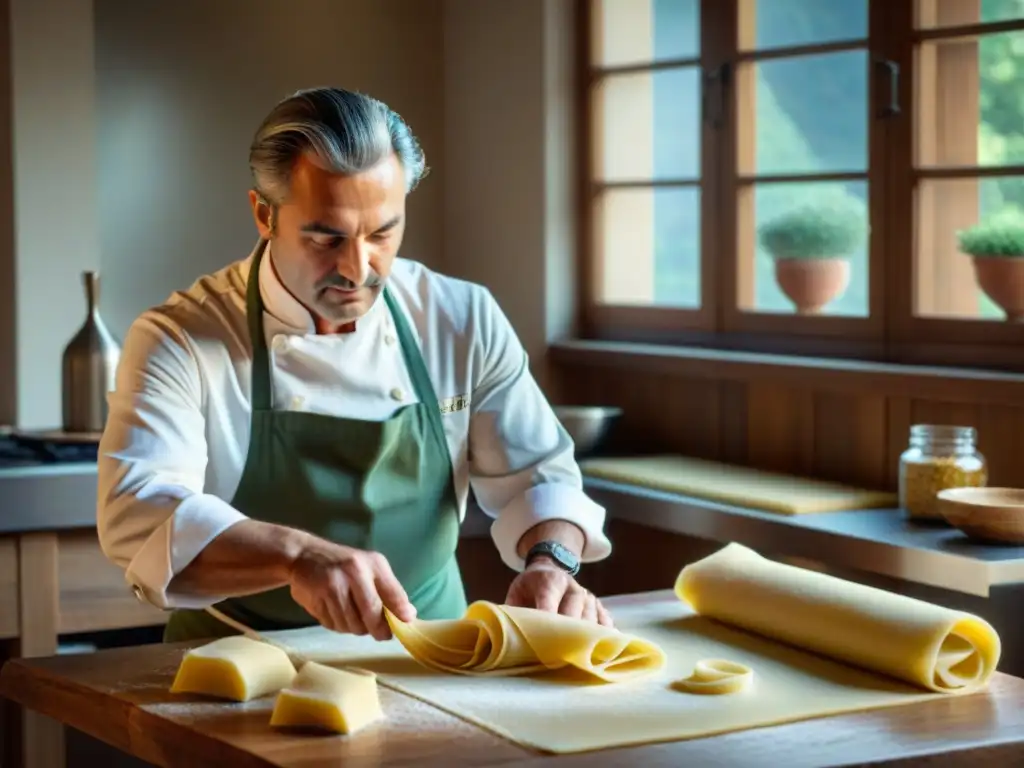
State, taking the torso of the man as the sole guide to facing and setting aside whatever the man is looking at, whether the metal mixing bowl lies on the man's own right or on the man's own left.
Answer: on the man's own left

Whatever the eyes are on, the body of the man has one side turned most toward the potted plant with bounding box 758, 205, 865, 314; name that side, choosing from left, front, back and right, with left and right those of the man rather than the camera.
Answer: left

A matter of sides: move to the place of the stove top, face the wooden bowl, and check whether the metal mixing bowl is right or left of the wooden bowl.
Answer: left

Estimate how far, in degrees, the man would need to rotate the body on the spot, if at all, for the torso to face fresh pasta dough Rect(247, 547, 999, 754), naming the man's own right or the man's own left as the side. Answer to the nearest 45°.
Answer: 0° — they already face it

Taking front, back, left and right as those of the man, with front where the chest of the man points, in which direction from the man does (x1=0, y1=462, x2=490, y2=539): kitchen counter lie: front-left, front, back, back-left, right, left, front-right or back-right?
back

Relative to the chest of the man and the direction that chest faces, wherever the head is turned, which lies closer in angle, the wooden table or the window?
the wooden table

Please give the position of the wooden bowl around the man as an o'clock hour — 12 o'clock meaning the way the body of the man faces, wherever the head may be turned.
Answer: The wooden bowl is roughly at 10 o'clock from the man.

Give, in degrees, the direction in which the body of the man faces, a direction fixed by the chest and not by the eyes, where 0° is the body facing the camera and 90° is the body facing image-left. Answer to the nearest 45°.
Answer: approximately 315°

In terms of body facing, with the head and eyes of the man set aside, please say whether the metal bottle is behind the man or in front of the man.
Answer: behind

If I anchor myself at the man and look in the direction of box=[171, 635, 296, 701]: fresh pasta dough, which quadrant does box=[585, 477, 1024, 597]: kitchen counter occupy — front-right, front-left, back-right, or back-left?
back-left

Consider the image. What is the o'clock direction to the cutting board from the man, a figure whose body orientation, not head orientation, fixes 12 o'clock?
The cutting board is roughly at 9 o'clock from the man.

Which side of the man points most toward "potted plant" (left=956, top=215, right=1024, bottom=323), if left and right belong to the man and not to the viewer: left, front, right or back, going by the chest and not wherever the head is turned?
left
